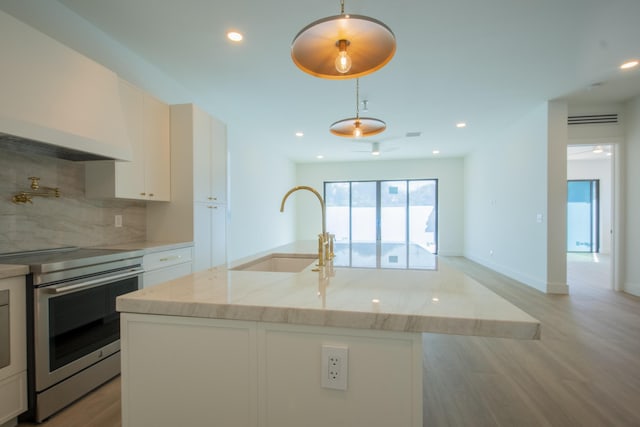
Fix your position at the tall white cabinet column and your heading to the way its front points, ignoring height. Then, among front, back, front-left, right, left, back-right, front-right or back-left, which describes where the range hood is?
right

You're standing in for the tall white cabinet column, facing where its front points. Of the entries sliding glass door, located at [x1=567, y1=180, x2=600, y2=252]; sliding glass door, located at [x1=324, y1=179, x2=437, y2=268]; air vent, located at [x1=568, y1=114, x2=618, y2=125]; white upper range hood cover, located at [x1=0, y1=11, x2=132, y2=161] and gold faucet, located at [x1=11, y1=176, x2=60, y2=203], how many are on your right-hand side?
2

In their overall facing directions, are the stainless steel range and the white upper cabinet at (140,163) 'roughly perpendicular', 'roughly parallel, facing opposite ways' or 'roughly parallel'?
roughly parallel

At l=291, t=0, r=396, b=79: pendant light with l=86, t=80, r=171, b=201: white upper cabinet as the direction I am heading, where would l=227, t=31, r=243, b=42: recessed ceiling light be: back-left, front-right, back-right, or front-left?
front-right

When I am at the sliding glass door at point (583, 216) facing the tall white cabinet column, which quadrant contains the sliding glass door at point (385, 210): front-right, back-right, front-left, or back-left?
front-right

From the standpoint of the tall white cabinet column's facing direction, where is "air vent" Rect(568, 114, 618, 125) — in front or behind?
in front

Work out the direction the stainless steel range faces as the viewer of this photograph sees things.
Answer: facing the viewer and to the right of the viewer

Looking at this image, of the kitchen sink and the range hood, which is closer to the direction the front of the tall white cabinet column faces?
the kitchen sink

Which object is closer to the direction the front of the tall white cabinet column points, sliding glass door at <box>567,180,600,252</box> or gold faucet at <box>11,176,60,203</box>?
the sliding glass door

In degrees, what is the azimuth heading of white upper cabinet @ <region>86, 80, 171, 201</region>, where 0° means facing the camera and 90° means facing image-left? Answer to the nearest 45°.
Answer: approximately 315°

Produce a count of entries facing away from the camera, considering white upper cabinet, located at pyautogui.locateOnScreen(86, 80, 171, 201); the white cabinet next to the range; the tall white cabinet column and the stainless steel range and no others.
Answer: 0

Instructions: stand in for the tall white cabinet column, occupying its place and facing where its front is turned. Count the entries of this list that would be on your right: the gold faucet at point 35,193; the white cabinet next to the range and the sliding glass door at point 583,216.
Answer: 2
